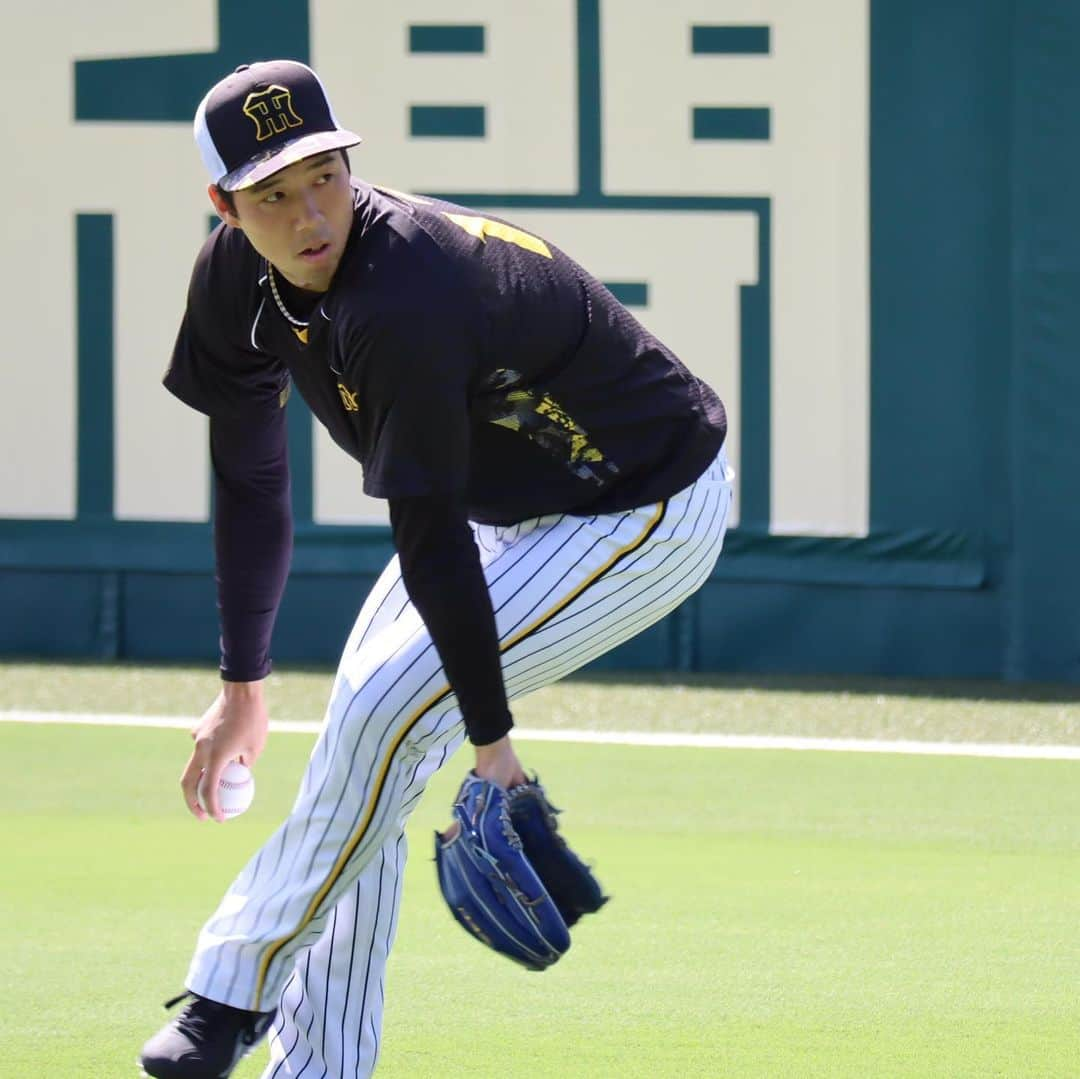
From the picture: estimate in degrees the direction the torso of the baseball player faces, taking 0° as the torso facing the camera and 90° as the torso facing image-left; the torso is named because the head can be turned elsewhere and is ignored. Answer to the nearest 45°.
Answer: approximately 45°
